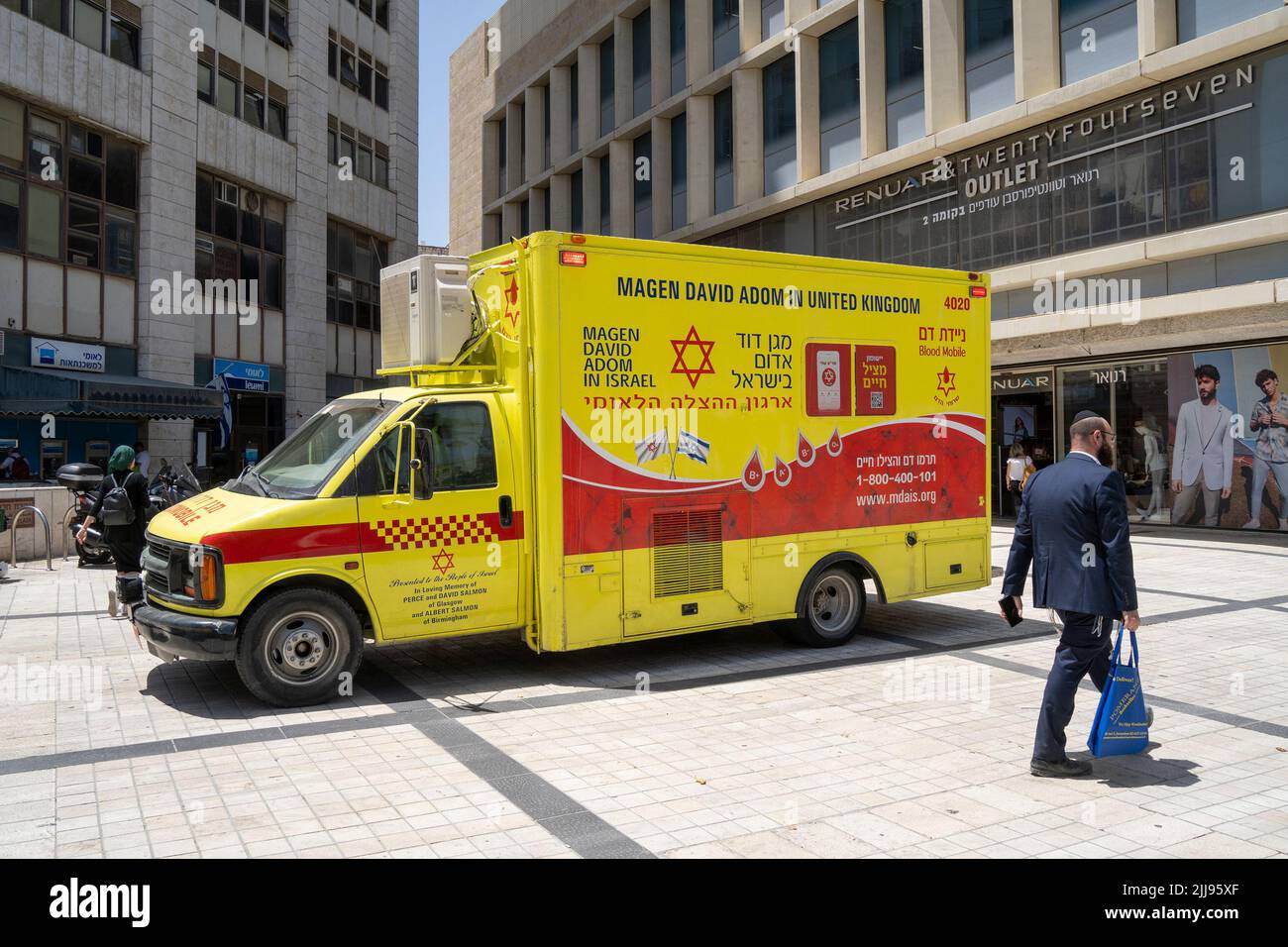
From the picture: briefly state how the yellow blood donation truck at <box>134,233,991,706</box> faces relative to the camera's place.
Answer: facing the viewer and to the left of the viewer

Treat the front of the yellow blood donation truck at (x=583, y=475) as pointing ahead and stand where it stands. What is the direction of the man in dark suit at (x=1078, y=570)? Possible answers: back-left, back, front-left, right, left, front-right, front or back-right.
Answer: left

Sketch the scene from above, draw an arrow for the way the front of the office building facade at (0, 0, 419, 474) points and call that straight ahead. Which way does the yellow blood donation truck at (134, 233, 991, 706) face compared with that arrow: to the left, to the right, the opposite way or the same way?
to the right

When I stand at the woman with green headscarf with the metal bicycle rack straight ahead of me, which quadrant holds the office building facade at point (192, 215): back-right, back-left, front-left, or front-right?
front-right

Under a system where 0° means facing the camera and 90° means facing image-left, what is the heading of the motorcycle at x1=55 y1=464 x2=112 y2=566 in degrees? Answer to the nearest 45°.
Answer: approximately 180°

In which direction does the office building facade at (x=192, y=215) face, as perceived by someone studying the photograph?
facing the viewer and to the right of the viewer

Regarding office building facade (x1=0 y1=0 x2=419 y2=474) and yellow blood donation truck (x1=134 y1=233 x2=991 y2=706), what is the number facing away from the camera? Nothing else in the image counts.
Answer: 0

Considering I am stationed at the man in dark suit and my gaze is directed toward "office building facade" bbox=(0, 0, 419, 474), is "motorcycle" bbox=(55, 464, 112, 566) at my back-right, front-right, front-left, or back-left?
front-left

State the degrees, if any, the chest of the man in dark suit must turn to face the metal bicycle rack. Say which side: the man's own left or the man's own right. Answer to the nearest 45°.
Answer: approximately 135° to the man's own left

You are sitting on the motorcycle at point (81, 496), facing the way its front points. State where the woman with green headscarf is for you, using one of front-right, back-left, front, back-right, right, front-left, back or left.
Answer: right

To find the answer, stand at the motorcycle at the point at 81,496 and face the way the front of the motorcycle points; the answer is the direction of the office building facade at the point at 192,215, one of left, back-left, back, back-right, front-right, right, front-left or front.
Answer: front

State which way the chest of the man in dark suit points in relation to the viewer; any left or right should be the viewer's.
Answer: facing away from the viewer and to the right of the viewer

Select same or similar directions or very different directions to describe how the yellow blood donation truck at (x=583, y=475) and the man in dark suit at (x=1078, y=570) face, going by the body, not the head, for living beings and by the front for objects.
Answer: very different directions

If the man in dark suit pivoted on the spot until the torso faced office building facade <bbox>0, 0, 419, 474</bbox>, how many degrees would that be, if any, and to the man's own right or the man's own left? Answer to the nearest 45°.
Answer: approximately 90° to the man's own left
